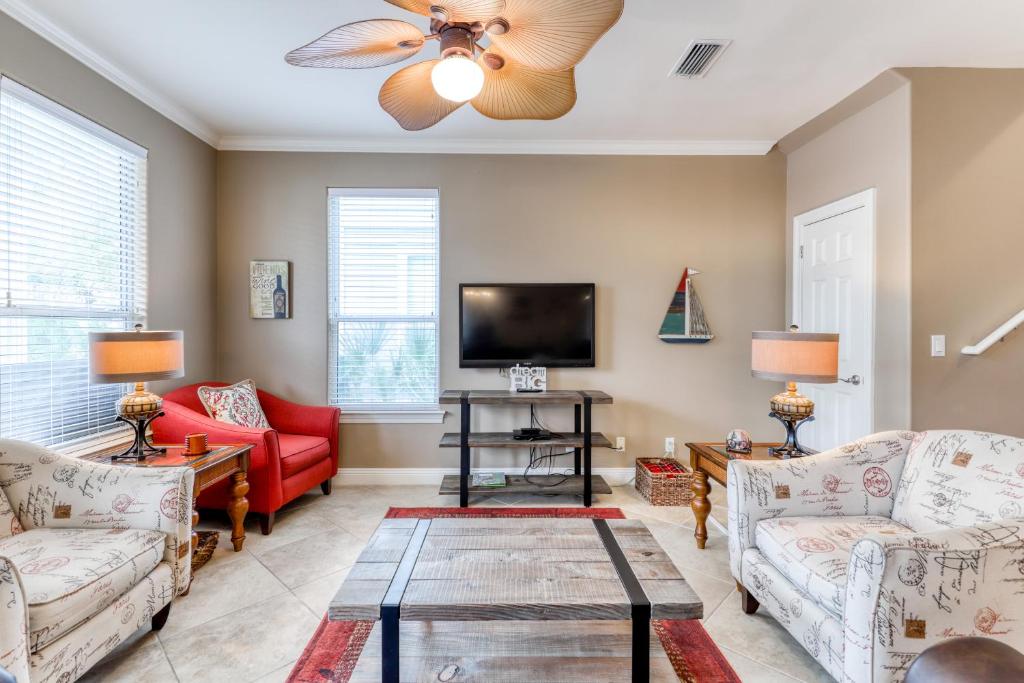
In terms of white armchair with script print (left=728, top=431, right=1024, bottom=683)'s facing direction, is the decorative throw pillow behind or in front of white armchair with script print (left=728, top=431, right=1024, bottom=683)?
in front

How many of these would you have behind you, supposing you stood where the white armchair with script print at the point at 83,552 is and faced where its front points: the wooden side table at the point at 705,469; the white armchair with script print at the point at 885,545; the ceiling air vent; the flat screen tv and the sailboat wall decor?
0

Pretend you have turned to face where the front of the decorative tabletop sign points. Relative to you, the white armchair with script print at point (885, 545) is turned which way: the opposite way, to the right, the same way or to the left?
to the right

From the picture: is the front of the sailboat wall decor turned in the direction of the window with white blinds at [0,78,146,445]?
no

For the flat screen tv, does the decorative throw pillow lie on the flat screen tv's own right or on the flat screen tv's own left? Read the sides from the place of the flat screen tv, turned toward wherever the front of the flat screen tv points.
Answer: on the flat screen tv's own right

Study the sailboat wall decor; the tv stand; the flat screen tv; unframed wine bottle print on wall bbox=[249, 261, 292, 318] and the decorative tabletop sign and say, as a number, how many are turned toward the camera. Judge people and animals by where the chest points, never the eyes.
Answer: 5

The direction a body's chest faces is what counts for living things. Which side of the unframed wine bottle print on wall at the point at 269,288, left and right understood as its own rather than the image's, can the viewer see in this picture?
front

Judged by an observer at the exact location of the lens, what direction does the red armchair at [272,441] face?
facing the viewer and to the right of the viewer

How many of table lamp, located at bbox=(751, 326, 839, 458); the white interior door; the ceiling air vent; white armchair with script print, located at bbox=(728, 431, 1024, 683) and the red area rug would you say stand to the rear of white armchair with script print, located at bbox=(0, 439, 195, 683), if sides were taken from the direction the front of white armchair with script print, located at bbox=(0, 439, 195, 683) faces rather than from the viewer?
0

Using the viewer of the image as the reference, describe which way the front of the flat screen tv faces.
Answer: facing the viewer

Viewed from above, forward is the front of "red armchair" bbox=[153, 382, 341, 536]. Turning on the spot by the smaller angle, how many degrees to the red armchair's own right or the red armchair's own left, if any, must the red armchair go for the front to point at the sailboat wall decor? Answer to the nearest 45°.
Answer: approximately 45° to the red armchair's own left

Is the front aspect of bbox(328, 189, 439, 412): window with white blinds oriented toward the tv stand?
no

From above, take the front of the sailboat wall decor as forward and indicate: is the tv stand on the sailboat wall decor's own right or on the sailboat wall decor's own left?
on the sailboat wall decor's own right

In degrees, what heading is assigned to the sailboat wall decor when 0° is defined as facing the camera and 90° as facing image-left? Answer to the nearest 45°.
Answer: approximately 0°

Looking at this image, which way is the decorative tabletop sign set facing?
toward the camera

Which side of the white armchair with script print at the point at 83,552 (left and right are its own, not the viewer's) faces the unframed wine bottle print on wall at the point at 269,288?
left

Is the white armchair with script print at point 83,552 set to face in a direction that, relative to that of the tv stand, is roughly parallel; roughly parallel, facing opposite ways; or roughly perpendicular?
roughly perpendicular

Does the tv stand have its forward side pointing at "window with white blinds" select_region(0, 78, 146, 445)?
no

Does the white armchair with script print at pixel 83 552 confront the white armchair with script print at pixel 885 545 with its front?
yes

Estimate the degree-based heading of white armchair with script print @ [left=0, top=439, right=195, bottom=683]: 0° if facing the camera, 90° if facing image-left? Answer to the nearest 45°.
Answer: approximately 315°

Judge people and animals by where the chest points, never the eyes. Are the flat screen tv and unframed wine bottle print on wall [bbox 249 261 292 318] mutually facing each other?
no
